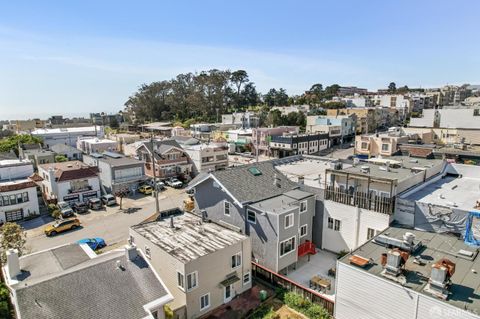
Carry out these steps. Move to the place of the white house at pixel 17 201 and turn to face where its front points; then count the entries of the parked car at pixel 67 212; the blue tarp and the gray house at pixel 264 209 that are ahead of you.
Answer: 3

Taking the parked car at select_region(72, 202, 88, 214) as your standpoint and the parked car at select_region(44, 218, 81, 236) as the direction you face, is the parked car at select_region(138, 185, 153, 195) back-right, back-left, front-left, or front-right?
back-left

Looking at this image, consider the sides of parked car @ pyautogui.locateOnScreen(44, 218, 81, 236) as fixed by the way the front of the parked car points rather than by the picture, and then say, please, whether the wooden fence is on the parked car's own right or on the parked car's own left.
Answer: on the parked car's own left

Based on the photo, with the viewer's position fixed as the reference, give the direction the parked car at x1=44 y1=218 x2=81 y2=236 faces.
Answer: facing the viewer and to the left of the viewer

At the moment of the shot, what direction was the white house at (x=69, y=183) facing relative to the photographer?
facing the viewer and to the right of the viewer

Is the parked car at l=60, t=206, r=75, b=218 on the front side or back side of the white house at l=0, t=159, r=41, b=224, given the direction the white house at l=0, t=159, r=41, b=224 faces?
on the front side

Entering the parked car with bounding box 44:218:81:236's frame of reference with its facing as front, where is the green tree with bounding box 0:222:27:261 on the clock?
The green tree is roughly at 11 o'clock from the parked car.

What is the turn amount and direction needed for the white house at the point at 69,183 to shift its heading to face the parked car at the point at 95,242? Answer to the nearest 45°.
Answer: approximately 45° to its right

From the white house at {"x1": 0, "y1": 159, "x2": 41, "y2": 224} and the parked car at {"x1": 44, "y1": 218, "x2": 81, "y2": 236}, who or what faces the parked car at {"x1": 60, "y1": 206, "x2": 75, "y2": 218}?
the white house

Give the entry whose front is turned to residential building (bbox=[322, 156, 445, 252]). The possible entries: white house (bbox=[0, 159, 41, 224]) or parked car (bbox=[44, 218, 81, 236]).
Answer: the white house

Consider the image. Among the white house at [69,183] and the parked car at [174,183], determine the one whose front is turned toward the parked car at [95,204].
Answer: the white house

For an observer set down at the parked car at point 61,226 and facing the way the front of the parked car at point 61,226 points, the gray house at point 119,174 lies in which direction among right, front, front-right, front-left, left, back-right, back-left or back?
back
